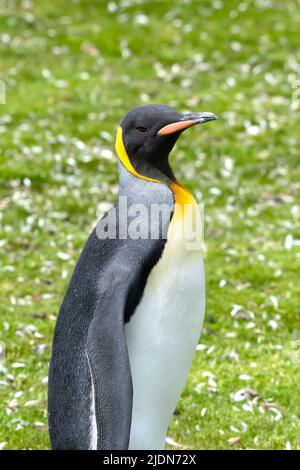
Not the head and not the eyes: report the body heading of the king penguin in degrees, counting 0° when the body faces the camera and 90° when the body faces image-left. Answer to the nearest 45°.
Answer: approximately 270°
